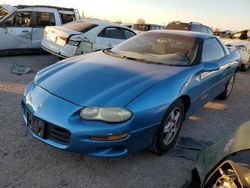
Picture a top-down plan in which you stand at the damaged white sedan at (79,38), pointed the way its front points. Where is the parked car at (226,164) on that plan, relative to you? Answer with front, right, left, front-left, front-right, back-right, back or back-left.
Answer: back-right

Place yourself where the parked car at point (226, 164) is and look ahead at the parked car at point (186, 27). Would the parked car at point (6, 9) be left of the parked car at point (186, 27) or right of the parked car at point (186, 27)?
left

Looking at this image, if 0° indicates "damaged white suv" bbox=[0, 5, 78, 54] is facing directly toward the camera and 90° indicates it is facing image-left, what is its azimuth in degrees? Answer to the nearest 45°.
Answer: approximately 90°

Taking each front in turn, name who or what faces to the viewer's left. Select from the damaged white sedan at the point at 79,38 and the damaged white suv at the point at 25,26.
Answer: the damaged white suv at the point at 25,26

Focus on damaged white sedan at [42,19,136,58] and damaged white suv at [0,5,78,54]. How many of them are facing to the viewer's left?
1

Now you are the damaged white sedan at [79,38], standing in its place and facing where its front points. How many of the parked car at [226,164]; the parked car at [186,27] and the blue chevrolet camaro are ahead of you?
1

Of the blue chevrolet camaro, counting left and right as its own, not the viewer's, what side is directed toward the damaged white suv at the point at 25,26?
right

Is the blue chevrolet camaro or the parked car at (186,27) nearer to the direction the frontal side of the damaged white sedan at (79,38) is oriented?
the parked car

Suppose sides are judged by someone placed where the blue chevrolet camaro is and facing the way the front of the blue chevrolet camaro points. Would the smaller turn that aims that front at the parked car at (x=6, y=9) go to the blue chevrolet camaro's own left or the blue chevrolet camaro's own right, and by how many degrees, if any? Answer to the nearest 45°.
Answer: approximately 90° to the blue chevrolet camaro's own right

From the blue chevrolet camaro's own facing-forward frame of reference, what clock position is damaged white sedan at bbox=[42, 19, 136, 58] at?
The damaged white sedan is roughly at 4 o'clock from the blue chevrolet camaro.

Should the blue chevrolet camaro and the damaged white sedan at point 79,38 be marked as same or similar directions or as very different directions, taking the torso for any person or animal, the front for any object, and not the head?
very different directions

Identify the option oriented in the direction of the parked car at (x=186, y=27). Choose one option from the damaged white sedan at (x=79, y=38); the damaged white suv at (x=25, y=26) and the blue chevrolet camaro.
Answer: the damaged white sedan at (x=79, y=38)

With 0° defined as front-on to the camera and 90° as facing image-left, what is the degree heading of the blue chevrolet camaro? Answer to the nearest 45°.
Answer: approximately 45°

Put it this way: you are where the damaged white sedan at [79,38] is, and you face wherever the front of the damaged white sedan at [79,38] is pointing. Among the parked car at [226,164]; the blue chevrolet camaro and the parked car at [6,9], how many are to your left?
1

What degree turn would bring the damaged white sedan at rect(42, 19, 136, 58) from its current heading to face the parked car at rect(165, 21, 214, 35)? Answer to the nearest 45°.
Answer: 0° — it already faces it

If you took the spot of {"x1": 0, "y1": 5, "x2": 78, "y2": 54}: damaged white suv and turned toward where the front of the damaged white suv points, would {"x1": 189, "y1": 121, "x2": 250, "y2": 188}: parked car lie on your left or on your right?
on your left

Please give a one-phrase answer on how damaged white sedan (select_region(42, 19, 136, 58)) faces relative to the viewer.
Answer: facing away from the viewer and to the right of the viewer
